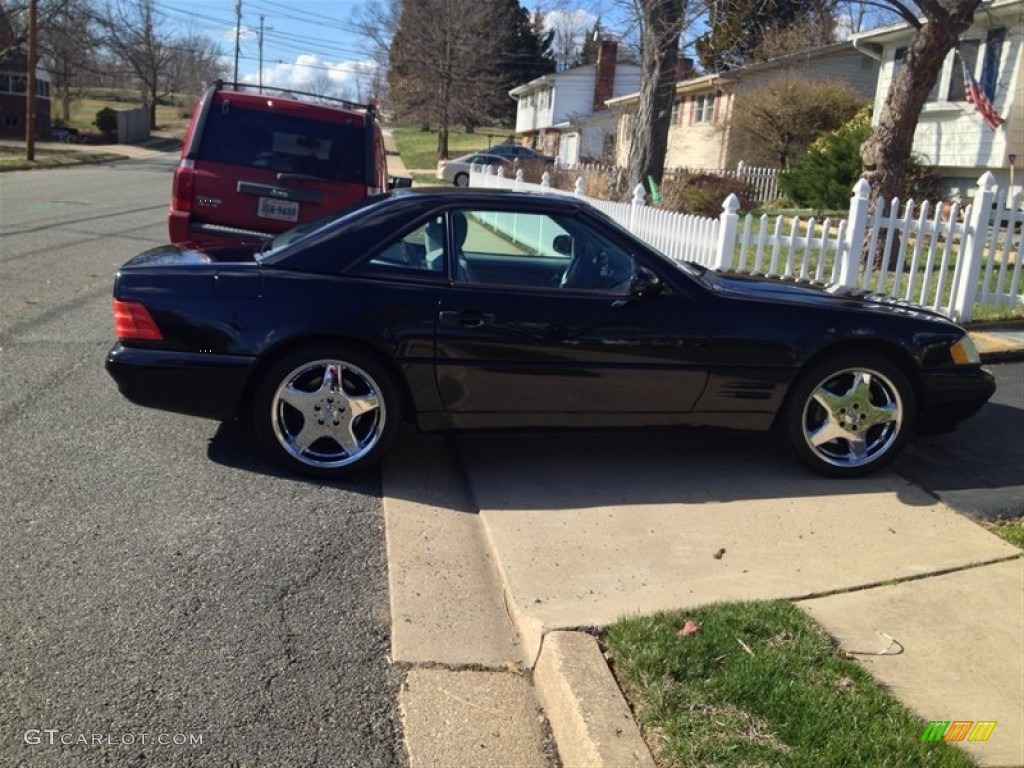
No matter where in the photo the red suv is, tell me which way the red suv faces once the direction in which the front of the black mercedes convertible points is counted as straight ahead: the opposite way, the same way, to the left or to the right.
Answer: to the left

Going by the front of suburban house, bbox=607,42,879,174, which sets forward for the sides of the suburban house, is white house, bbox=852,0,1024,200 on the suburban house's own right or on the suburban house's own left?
on the suburban house's own left

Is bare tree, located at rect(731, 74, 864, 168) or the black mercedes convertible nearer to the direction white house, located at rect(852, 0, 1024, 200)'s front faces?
the black mercedes convertible

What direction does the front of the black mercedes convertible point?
to the viewer's right

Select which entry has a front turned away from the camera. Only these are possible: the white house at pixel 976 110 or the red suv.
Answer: the red suv

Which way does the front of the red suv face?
away from the camera

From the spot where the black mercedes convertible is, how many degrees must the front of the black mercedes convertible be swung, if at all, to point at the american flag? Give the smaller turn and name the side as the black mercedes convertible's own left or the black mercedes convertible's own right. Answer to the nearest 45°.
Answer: approximately 45° to the black mercedes convertible's own left

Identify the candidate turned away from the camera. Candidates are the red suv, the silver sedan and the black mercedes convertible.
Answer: the red suv

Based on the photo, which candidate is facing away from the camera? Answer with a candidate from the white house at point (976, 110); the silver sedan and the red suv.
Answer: the red suv

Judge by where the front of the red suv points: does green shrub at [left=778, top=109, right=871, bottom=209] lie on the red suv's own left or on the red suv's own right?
on the red suv's own right
